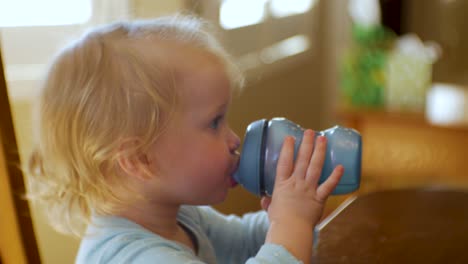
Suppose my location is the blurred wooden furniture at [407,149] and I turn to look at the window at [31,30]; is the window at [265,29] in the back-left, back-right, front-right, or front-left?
front-right

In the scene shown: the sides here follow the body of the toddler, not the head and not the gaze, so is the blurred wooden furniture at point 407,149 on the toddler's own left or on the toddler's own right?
on the toddler's own left

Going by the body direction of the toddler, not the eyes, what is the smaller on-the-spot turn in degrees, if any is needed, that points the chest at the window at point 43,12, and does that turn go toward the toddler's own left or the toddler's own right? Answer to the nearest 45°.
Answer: approximately 90° to the toddler's own left

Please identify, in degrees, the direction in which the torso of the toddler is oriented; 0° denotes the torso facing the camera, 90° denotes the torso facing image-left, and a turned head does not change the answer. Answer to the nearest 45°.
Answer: approximately 270°

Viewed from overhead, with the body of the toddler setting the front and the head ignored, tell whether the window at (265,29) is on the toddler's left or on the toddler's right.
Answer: on the toddler's left

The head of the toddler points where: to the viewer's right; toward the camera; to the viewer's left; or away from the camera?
to the viewer's right

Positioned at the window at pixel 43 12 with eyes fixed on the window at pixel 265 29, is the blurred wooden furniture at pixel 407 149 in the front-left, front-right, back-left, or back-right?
front-right

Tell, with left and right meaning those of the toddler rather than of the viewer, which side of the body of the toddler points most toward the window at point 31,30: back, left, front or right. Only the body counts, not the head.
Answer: left

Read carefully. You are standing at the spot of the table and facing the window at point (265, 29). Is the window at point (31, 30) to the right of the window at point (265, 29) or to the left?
left
